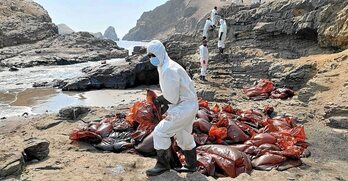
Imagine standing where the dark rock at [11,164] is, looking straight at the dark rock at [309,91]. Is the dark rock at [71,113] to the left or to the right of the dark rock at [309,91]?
left

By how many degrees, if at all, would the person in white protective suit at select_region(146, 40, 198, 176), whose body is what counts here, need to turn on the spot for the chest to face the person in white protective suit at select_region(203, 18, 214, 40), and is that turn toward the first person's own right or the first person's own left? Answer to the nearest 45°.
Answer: approximately 90° to the first person's own right

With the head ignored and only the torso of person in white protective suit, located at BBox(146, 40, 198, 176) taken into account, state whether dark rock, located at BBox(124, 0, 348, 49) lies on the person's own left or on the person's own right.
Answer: on the person's own right

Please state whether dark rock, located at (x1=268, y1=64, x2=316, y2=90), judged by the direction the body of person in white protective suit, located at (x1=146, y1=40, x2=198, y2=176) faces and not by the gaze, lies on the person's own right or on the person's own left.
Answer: on the person's own right

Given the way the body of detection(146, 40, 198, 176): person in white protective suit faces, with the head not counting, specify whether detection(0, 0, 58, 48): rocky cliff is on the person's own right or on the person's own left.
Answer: on the person's own right

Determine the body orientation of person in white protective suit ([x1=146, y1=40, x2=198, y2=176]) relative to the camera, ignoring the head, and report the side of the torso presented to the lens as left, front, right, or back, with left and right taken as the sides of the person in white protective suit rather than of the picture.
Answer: left

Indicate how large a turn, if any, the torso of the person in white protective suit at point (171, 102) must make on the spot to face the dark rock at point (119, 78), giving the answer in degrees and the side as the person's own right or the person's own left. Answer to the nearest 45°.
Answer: approximately 90° to the person's own right
